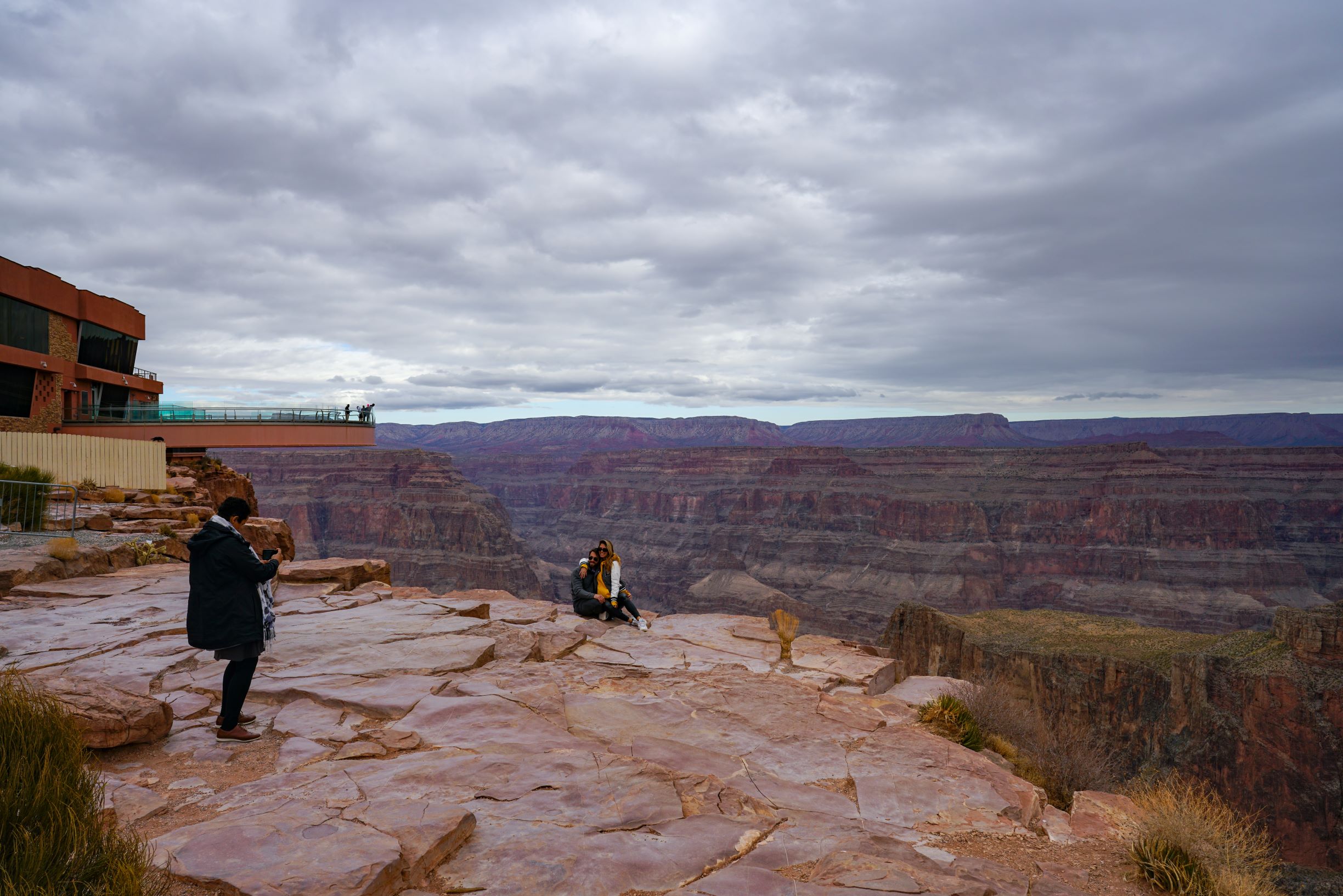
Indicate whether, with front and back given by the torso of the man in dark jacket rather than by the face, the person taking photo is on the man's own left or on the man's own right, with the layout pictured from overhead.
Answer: on the man's own right

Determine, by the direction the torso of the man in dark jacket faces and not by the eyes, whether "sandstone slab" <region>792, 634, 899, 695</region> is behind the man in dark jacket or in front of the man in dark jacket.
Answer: in front

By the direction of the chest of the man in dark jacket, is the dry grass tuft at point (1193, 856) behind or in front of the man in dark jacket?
in front

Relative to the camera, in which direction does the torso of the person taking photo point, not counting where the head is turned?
to the viewer's right
